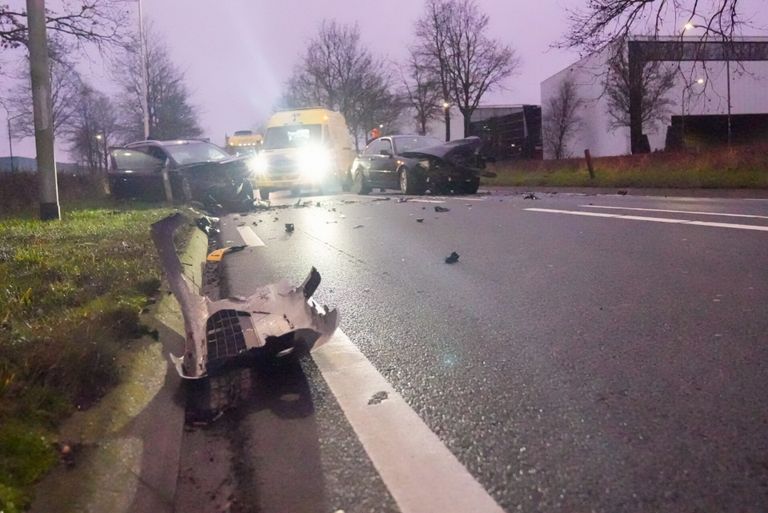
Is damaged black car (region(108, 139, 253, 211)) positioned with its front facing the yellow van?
no

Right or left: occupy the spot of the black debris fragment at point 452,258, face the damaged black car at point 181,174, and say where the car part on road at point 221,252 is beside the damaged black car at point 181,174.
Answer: left

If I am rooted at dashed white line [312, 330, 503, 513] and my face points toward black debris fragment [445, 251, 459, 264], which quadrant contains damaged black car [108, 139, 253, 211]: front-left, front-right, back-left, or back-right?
front-left

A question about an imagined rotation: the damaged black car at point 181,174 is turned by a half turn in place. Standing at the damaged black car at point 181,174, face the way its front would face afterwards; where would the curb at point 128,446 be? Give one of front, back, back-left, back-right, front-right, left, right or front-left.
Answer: back-left

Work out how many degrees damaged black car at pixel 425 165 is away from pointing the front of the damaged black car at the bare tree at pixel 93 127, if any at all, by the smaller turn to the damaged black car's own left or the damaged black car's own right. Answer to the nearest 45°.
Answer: approximately 180°

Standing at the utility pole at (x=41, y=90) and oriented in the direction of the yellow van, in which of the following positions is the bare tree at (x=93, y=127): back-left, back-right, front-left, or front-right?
front-left

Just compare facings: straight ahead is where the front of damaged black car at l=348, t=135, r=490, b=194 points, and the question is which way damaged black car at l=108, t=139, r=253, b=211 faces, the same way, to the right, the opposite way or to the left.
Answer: the same way

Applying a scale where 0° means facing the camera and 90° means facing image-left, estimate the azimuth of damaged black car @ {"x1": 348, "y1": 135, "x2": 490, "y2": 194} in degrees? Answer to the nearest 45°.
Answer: approximately 315°

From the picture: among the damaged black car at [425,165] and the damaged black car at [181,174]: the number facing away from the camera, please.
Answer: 0

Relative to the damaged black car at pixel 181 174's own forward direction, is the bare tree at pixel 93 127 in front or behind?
behind

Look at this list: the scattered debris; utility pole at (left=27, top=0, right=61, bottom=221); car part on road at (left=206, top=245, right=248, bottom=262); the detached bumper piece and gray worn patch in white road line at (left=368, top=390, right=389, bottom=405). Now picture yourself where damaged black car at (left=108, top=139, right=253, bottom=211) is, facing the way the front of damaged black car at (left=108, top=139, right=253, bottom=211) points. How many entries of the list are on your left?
0

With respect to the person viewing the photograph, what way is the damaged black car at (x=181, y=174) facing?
facing the viewer and to the right of the viewer

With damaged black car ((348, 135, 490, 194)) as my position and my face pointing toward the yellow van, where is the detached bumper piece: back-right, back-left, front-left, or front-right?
back-left

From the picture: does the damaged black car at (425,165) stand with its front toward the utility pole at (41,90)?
no

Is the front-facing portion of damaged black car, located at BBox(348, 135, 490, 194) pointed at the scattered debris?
no

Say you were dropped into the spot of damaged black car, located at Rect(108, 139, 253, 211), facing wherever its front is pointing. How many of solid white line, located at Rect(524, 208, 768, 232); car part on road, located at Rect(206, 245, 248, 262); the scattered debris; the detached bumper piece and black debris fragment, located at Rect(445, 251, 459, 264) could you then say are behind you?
0

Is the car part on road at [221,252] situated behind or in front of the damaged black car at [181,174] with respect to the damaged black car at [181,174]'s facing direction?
in front
